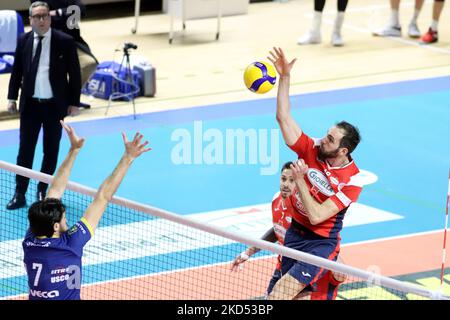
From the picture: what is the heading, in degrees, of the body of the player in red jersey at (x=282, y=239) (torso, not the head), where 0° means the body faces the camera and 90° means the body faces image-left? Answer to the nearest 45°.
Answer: approximately 45°

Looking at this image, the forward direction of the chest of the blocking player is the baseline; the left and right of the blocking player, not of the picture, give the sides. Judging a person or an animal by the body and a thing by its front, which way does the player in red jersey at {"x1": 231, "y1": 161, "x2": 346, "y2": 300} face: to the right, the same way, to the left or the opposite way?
the opposite way

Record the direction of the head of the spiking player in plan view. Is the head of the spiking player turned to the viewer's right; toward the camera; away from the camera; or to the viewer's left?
to the viewer's left

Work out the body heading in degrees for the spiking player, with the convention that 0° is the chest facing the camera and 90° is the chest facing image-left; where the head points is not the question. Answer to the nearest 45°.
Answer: approximately 45°

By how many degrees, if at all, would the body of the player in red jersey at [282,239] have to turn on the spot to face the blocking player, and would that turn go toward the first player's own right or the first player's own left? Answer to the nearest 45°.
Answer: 0° — they already face them

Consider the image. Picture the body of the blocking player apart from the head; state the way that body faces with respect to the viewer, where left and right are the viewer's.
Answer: facing away from the viewer and to the right of the viewer
